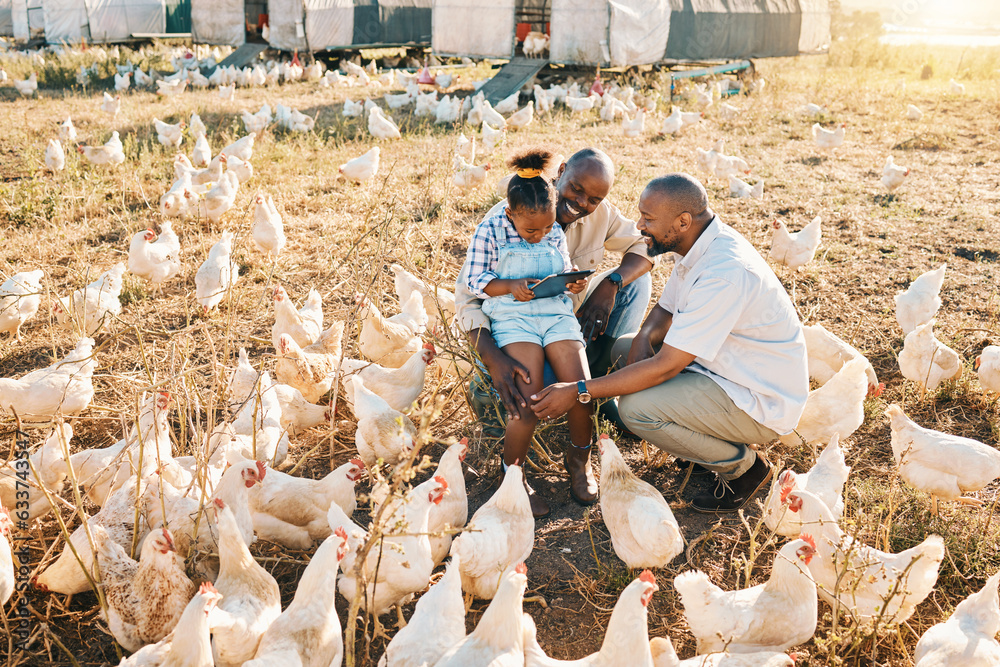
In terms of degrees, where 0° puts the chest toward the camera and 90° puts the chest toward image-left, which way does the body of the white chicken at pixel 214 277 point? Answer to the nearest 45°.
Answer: approximately 45°

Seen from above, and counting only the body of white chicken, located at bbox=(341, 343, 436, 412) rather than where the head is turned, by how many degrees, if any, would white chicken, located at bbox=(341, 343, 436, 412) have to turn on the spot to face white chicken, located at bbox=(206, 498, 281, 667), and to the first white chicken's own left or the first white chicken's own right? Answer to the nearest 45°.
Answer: approximately 90° to the first white chicken's own right

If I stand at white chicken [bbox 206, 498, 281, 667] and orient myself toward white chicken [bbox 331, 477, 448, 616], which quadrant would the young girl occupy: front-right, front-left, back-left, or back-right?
front-left

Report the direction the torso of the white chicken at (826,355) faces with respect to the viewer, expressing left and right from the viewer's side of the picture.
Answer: facing to the right of the viewer

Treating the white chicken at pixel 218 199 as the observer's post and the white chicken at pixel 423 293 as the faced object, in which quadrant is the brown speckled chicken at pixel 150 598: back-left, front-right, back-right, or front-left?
front-right

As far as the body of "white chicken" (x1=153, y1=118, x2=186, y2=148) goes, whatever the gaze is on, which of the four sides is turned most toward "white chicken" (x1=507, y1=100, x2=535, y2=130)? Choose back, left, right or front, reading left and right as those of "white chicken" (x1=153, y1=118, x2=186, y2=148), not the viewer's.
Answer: front

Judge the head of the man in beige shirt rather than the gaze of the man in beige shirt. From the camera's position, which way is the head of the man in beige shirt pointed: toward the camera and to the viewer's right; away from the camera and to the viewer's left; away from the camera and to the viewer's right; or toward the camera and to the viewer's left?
toward the camera and to the viewer's left

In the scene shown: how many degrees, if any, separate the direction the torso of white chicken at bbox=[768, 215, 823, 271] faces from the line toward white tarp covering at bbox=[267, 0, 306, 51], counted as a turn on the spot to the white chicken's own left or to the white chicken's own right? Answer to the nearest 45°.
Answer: approximately 45° to the white chicken's own right

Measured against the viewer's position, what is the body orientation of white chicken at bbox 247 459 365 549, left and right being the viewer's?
facing to the right of the viewer

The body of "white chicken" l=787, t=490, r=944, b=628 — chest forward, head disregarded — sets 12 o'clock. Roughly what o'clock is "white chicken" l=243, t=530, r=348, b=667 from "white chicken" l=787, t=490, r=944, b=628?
"white chicken" l=243, t=530, r=348, b=667 is roughly at 11 o'clock from "white chicken" l=787, t=490, r=944, b=628.

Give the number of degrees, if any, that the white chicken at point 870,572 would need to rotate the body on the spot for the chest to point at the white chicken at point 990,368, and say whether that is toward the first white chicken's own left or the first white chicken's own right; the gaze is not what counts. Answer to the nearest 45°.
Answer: approximately 90° to the first white chicken's own right

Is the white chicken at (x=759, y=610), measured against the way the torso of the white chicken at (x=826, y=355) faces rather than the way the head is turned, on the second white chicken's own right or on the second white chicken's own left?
on the second white chicken's own right

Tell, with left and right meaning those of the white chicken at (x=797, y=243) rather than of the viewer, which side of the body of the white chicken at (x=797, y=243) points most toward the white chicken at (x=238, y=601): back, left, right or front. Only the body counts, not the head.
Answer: left
